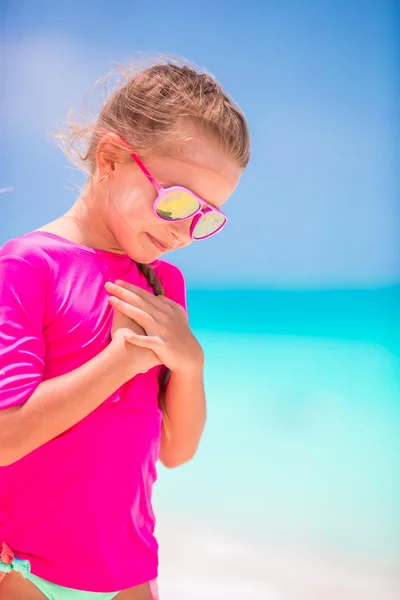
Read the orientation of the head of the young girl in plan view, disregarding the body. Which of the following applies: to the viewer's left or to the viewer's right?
to the viewer's right

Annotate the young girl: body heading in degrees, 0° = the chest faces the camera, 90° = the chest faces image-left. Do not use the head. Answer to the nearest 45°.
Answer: approximately 315°
